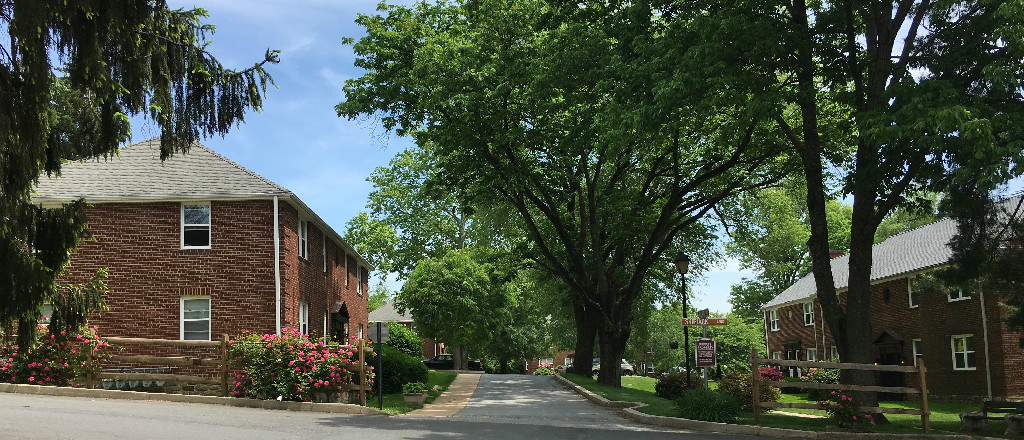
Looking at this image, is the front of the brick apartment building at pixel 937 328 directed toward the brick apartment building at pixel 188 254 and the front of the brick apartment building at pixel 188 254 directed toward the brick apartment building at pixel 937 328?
yes

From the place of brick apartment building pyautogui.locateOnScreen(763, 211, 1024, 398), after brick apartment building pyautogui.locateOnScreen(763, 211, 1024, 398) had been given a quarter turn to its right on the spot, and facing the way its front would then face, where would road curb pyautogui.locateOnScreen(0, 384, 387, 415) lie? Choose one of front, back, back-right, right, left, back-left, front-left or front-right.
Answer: left

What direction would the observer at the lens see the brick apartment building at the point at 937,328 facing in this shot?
facing the viewer and to the left of the viewer

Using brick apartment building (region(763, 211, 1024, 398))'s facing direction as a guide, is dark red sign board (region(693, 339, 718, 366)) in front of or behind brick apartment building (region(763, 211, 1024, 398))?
in front

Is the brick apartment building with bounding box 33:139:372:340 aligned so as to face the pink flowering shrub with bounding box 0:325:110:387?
no

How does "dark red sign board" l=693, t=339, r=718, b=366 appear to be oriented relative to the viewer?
toward the camera

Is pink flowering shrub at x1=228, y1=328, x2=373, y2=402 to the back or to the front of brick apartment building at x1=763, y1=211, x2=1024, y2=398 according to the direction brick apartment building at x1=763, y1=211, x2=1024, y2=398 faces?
to the front

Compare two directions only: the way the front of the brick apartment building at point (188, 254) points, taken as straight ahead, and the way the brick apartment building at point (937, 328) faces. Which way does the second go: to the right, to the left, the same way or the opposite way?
the opposite way

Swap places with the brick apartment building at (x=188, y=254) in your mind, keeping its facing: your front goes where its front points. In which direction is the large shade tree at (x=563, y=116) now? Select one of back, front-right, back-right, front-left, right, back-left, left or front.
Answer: front

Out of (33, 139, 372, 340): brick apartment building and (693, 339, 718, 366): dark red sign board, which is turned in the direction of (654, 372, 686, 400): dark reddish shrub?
the brick apartment building

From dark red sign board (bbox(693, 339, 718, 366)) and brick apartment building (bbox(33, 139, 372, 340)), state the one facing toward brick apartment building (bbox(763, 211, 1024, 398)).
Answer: brick apartment building (bbox(33, 139, 372, 340))

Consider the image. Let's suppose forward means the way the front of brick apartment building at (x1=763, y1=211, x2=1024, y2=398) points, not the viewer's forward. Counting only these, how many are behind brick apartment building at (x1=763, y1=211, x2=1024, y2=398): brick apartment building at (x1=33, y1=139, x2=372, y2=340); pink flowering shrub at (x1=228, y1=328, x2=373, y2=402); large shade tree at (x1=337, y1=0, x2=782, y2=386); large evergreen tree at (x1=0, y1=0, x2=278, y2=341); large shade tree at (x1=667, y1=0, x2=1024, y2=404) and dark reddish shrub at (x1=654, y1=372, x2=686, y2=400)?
0

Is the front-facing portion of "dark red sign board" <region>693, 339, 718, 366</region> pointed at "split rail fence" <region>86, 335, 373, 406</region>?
no

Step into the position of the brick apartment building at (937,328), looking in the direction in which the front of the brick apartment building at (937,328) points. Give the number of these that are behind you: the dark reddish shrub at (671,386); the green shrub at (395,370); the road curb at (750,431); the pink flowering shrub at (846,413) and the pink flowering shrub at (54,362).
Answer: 0

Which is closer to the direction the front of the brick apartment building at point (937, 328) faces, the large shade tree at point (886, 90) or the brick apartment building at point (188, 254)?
the brick apartment building

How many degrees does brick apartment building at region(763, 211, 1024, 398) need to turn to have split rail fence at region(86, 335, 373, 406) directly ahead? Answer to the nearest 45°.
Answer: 0° — it already faces it

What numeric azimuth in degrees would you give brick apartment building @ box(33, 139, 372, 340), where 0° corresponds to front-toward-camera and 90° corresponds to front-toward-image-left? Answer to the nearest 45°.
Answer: approximately 270°

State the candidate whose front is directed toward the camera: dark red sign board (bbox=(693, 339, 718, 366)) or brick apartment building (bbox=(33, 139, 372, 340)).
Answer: the dark red sign board
